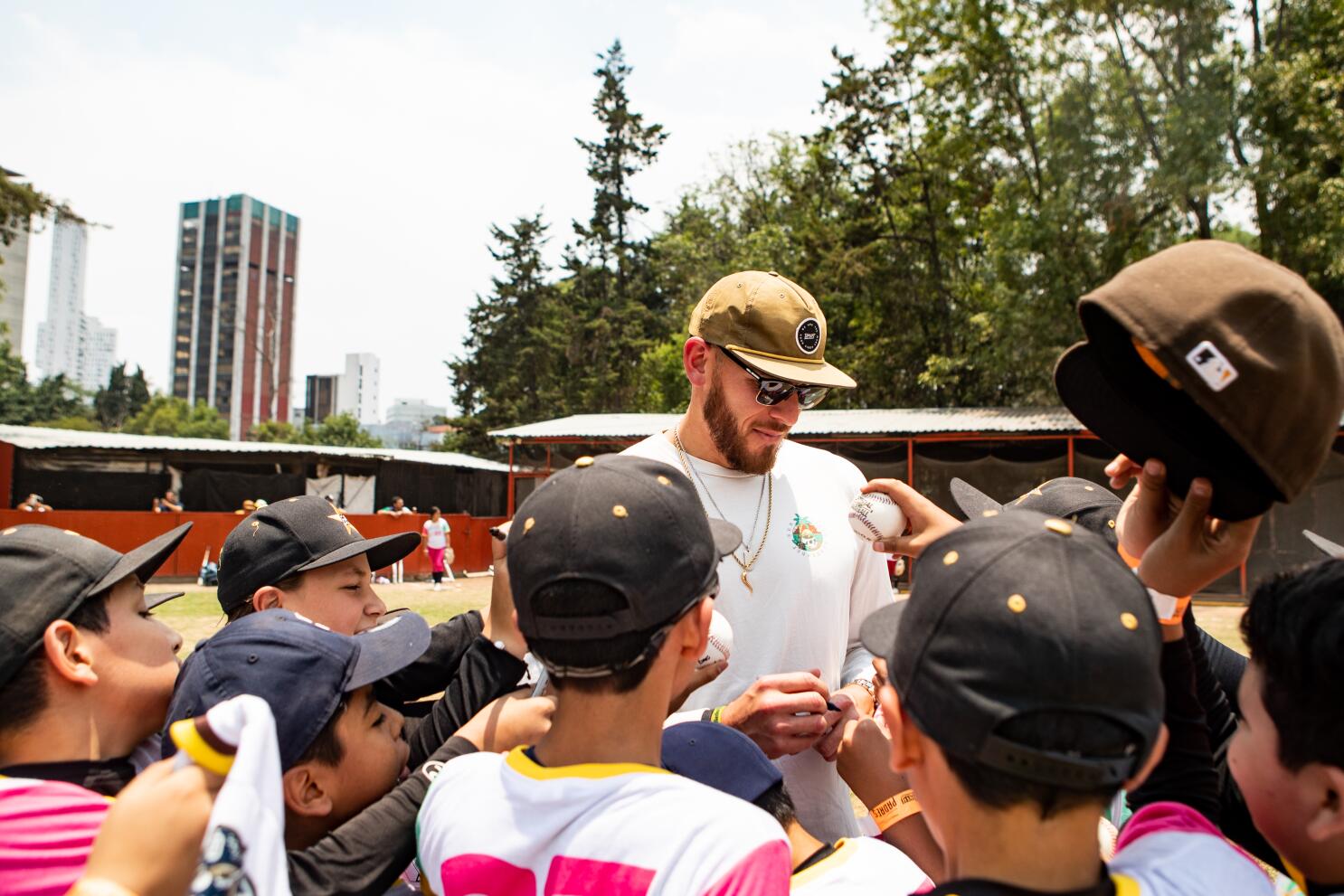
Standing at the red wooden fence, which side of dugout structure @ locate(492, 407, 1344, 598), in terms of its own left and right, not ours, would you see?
right

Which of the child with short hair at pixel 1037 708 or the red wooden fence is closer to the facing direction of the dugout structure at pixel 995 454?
the child with short hair

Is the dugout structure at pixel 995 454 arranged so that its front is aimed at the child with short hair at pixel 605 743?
yes

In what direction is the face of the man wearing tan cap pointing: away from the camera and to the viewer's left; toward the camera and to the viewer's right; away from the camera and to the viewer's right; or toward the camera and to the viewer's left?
toward the camera and to the viewer's right

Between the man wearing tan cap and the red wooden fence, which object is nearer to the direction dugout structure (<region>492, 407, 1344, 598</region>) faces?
the man wearing tan cap

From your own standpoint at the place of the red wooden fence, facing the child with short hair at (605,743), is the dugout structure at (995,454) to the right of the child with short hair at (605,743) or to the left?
left

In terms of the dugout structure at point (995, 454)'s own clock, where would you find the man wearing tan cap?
The man wearing tan cap is roughly at 12 o'clock from the dugout structure.

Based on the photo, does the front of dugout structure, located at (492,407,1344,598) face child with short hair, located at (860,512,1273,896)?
yes

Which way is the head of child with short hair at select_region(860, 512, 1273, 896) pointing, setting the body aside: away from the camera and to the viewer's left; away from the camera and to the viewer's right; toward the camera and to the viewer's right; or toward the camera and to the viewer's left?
away from the camera and to the viewer's left

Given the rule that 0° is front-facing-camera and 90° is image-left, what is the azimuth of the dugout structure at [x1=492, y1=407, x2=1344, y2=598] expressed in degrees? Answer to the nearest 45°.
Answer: approximately 0°

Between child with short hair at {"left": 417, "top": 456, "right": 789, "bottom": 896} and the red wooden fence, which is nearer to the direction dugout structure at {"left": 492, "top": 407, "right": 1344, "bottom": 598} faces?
the child with short hair
